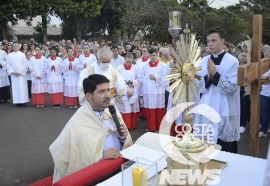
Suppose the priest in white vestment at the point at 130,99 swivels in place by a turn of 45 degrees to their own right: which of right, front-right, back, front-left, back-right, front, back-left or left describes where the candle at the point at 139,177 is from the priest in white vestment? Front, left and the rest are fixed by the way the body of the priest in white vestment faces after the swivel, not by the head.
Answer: front-left

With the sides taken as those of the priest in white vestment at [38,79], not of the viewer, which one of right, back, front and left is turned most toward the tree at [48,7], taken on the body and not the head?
back

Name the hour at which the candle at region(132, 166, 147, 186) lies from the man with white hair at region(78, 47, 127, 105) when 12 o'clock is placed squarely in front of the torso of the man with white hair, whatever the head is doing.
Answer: The candle is roughly at 12 o'clock from the man with white hair.

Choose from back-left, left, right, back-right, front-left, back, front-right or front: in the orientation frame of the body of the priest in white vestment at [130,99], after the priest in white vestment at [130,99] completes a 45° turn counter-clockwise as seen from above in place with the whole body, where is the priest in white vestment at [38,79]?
back

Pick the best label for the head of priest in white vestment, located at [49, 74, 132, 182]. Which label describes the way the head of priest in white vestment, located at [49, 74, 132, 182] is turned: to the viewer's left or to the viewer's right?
to the viewer's right

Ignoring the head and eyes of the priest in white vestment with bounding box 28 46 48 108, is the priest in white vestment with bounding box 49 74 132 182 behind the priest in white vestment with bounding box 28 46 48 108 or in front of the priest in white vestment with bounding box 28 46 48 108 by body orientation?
in front

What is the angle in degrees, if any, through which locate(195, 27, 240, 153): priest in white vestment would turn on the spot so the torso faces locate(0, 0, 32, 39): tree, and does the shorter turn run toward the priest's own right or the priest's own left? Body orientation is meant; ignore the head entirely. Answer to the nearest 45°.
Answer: approximately 90° to the priest's own right

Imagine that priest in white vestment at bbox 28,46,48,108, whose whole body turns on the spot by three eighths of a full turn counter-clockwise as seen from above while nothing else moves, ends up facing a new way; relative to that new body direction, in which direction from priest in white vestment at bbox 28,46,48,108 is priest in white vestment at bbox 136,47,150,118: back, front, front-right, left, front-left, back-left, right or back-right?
right
